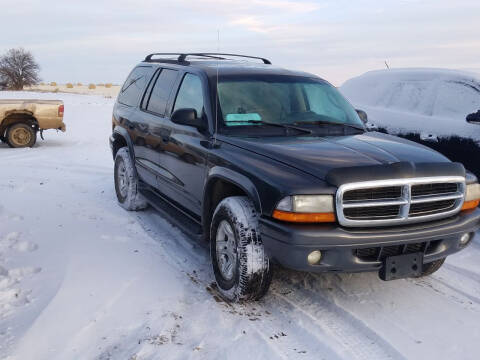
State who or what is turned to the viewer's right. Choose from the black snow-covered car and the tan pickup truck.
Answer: the black snow-covered car

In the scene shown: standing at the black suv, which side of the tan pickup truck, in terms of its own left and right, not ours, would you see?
left

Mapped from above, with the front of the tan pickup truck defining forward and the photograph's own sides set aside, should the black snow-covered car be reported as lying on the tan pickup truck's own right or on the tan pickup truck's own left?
on the tan pickup truck's own left

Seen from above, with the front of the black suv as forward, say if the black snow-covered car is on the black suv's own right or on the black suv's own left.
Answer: on the black suv's own left

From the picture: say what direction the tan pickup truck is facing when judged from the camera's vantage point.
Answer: facing to the left of the viewer

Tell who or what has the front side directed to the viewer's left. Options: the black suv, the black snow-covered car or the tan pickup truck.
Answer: the tan pickup truck

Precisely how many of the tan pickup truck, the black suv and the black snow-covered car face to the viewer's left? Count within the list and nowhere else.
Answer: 1

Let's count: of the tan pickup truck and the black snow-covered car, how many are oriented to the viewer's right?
1

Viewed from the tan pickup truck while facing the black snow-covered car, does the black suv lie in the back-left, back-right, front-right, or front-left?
front-right

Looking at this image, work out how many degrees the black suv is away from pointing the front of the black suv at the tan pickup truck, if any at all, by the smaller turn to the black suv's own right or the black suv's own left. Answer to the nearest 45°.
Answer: approximately 180°

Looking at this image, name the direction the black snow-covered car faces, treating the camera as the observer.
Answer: facing to the right of the viewer

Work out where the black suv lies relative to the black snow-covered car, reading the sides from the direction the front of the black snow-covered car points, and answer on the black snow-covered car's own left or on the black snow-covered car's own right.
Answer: on the black snow-covered car's own right

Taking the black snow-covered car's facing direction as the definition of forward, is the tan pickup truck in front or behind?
behind

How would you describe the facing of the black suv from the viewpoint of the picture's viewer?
facing the viewer and to the right of the viewer
